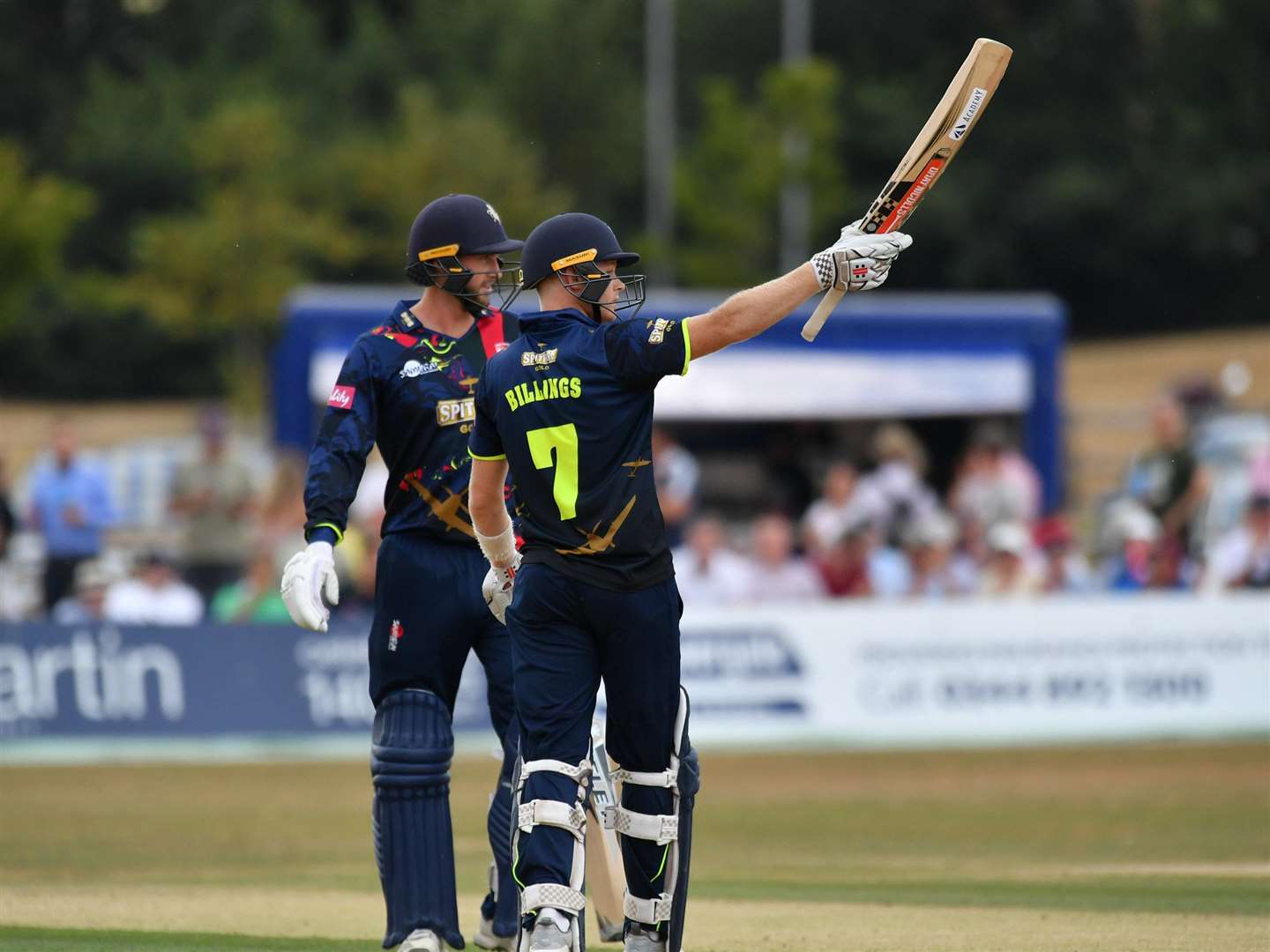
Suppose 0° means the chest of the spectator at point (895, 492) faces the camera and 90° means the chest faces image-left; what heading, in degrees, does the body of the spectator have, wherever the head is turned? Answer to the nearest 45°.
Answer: approximately 0°

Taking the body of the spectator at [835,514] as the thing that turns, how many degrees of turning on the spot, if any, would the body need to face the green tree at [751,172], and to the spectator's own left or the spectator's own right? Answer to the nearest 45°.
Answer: approximately 180°

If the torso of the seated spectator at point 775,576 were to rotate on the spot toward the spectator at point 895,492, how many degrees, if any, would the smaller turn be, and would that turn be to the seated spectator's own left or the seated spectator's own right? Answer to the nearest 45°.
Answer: approximately 180°

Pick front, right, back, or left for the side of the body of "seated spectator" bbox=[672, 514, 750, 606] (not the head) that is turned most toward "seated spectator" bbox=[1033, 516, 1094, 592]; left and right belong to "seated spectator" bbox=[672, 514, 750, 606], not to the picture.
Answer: left

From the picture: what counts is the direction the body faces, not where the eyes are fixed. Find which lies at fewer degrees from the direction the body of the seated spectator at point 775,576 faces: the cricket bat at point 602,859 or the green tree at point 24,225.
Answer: the cricket bat

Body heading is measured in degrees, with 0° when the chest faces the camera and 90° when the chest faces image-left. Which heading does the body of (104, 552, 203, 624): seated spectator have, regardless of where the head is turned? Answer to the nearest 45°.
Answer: approximately 0°

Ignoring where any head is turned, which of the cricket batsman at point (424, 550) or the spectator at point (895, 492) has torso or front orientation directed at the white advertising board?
the spectator

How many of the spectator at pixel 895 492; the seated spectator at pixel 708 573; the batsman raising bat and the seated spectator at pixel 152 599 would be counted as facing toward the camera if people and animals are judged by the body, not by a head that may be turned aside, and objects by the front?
3

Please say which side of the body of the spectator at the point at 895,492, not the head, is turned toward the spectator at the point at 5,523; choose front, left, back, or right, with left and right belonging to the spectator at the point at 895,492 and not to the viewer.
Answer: right
